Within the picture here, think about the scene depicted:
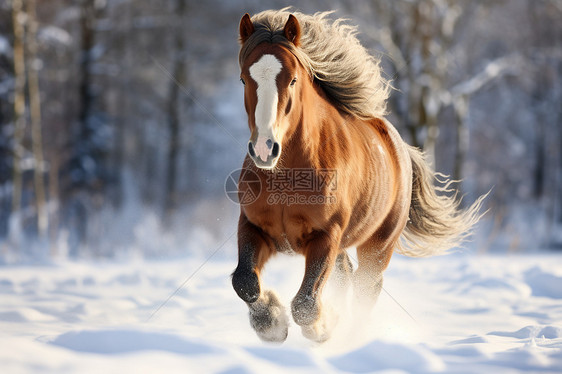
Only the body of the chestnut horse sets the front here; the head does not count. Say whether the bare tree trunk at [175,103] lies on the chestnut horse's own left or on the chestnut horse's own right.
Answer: on the chestnut horse's own right

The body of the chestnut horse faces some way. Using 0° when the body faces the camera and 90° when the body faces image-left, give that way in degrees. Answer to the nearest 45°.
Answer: approximately 45°

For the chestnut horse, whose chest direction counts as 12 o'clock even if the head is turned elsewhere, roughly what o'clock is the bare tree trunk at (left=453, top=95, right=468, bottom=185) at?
The bare tree trunk is roughly at 5 o'clock from the chestnut horse.

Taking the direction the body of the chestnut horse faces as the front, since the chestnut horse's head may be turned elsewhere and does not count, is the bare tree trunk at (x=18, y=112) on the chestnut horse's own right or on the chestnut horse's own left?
on the chestnut horse's own right
